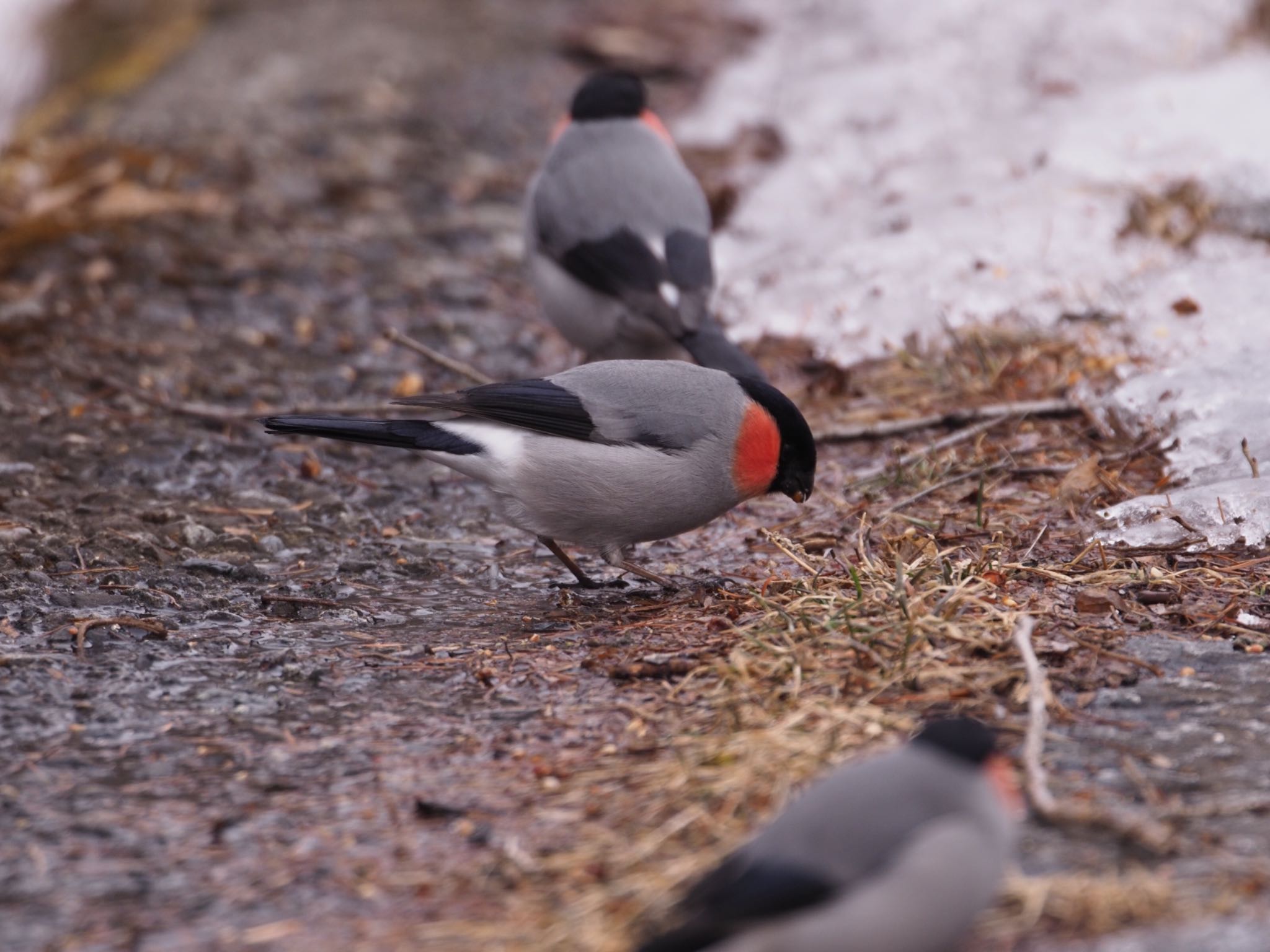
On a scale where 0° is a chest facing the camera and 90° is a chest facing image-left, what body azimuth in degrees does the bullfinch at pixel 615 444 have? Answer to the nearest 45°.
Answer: approximately 270°

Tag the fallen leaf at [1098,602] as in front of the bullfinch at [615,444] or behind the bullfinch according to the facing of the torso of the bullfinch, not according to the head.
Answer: in front

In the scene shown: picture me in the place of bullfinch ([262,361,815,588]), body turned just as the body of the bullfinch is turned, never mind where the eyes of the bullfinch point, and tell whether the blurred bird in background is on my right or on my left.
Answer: on my left

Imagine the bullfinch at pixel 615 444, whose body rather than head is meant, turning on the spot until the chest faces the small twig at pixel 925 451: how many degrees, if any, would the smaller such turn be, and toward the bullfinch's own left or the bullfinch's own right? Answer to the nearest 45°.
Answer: approximately 45° to the bullfinch's own left

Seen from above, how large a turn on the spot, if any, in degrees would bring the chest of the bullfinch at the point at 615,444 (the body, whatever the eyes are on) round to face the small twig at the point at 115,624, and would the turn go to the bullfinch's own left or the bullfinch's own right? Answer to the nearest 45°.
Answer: approximately 135° to the bullfinch's own right

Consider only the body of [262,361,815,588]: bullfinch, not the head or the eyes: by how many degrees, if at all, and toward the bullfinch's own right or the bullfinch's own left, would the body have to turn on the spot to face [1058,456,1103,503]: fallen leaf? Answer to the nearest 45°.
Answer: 0° — it already faces it

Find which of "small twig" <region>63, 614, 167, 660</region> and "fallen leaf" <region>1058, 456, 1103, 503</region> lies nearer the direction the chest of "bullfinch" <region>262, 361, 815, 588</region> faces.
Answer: the fallen leaf

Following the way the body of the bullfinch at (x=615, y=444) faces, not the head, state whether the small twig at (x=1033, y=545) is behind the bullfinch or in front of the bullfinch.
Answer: in front

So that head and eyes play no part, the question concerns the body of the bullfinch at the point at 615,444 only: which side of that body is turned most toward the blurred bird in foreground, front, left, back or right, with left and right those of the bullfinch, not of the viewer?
right

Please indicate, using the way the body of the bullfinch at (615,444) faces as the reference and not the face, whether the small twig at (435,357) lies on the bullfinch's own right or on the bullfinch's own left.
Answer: on the bullfinch's own left
